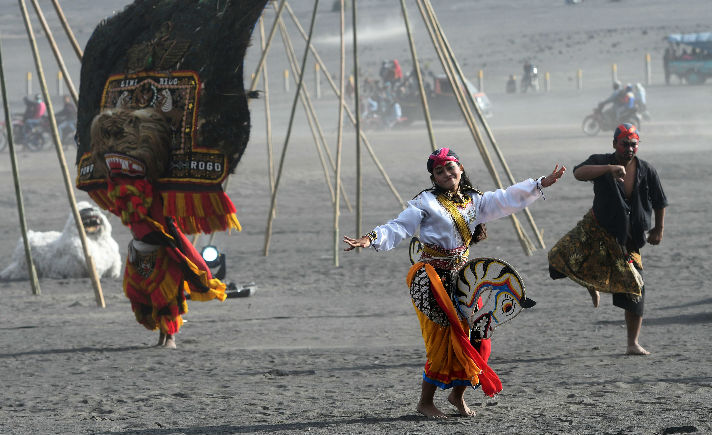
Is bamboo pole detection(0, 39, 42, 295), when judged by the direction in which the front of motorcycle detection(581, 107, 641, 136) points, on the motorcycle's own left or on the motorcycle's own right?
on the motorcycle's own left

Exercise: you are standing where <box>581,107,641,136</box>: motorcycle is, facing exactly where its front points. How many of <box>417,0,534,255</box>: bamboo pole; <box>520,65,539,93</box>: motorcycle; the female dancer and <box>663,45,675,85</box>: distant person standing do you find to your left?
2

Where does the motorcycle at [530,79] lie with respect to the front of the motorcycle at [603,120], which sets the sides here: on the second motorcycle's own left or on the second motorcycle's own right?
on the second motorcycle's own right

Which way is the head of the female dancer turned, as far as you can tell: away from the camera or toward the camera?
toward the camera

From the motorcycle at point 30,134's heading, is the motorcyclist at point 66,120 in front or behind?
behind

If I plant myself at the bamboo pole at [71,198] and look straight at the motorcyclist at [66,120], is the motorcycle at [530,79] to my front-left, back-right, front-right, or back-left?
front-right

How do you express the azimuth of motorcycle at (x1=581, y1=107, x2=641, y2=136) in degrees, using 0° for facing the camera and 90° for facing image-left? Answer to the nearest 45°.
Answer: approximately 90°

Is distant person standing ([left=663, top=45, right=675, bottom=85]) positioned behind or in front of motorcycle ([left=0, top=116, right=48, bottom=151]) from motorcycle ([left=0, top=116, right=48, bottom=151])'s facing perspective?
behind

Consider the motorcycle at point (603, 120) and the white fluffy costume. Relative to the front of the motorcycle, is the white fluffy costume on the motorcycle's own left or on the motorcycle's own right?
on the motorcycle's own left

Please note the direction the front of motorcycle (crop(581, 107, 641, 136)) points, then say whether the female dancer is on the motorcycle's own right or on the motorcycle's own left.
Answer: on the motorcycle's own left

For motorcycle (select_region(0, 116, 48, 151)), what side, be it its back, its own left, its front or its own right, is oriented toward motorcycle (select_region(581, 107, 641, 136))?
back

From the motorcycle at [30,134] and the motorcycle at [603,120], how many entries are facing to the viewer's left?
2

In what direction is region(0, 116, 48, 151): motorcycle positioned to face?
to the viewer's left
